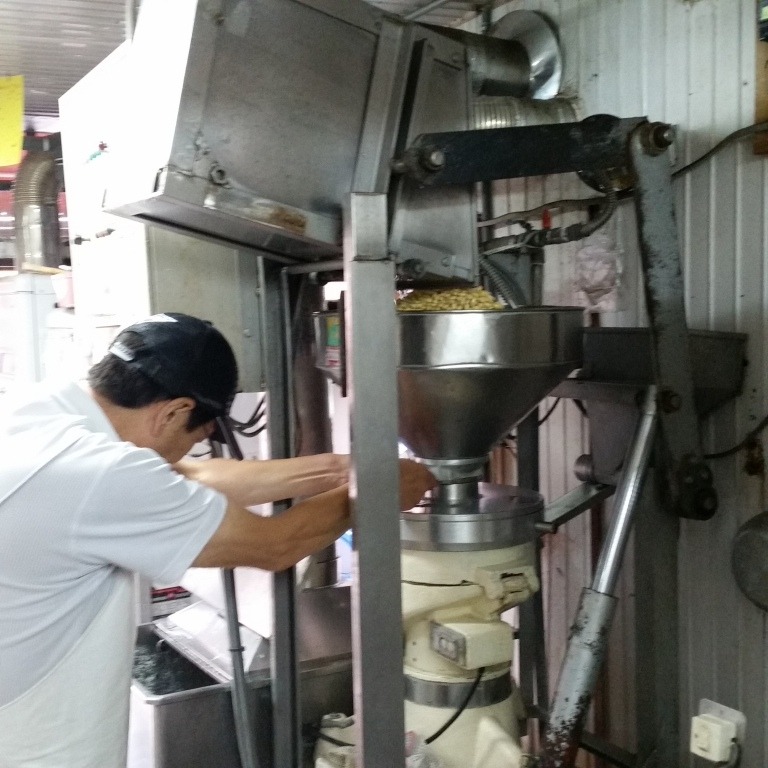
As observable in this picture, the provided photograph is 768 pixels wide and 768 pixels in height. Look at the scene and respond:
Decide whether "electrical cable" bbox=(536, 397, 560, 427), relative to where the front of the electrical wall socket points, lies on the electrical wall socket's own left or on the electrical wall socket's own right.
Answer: on the electrical wall socket's own right

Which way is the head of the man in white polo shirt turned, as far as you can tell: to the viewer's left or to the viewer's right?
to the viewer's right

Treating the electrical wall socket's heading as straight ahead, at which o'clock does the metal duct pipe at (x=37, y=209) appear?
The metal duct pipe is roughly at 2 o'clock from the electrical wall socket.

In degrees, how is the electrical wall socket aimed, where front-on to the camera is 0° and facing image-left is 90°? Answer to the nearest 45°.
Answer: approximately 45°
